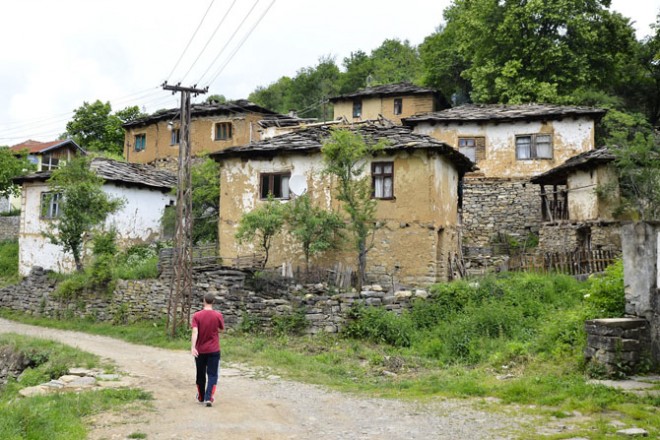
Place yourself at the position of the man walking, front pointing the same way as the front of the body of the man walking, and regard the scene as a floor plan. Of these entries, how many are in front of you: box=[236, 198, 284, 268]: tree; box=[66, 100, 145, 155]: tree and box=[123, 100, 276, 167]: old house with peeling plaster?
3

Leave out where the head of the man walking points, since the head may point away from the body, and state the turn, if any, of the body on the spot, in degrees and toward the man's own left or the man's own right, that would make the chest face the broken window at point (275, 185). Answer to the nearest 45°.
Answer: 0° — they already face it

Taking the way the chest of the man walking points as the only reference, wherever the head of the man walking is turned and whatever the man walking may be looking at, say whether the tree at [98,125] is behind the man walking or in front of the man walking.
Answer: in front

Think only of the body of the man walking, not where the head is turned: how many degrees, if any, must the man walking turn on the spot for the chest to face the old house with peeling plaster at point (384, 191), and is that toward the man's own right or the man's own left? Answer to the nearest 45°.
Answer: approximately 45° to the man's own right

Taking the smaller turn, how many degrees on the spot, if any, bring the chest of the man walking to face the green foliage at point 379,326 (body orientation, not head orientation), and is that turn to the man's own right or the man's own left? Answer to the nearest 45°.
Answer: approximately 45° to the man's own right

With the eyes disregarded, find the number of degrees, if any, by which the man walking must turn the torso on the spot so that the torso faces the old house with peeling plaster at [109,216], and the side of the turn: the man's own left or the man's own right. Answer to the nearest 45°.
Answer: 0° — they already face it

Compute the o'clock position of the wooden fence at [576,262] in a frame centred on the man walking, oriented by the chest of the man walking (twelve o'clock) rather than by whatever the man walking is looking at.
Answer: The wooden fence is roughly at 2 o'clock from the man walking.

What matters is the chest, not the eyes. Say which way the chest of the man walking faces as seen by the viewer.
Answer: away from the camera

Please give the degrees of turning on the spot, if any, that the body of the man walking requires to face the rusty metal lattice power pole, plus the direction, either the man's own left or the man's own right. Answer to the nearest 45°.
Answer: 0° — they already face it

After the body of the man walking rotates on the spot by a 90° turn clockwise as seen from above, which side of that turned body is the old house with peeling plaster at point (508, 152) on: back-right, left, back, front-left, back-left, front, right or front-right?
front-left

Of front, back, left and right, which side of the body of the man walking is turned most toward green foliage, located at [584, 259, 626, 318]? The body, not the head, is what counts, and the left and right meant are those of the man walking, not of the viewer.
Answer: right

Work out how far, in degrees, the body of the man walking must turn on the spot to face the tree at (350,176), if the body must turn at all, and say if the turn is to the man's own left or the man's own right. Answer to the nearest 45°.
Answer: approximately 45° to the man's own right
